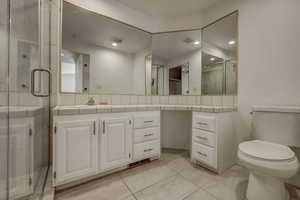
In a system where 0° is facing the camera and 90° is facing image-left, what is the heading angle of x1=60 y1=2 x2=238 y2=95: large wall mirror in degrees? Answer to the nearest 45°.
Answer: approximately 0°

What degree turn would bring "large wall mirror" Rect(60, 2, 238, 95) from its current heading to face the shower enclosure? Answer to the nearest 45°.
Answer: approximately 45° to its right

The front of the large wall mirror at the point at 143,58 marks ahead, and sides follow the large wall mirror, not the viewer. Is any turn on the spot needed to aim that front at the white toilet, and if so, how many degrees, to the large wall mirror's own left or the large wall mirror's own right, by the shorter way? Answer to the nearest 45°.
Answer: approximately 45° to the large wall mirror's own left

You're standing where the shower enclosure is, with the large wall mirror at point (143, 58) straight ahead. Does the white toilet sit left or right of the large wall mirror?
right
